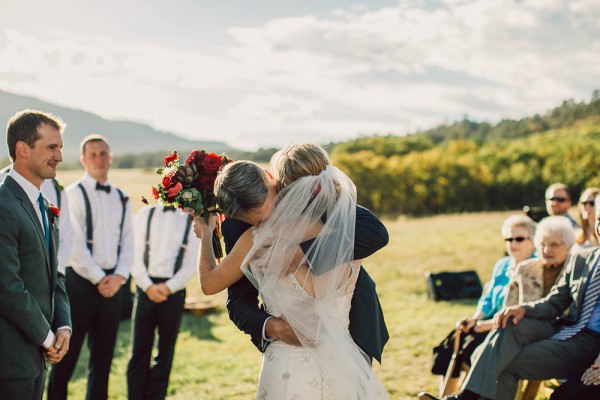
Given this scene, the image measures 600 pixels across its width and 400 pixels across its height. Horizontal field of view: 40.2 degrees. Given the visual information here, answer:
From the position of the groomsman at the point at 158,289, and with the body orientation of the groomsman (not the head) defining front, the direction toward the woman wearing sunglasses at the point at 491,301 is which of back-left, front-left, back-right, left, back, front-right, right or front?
left

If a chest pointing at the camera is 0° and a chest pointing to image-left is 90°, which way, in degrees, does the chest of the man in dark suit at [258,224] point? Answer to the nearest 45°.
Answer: approximately 0°

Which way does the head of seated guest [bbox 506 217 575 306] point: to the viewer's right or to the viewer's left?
to the viewer's left

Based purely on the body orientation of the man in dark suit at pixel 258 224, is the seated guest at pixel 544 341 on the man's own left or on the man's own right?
on the man's own left

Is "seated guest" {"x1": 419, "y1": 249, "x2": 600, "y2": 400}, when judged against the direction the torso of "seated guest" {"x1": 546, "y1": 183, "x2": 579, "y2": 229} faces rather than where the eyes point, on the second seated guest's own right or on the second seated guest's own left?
on the second seated guest's own left

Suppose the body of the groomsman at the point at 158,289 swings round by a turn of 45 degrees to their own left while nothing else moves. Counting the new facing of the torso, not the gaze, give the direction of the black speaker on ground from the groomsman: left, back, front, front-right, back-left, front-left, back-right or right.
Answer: left

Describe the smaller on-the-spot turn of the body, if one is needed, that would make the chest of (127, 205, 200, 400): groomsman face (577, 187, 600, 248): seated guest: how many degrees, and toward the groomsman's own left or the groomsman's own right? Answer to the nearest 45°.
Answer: approximately 90° to the groomsman's own left

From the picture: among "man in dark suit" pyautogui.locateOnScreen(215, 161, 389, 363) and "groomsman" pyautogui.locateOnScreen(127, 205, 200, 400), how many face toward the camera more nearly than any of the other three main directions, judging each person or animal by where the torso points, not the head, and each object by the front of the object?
2

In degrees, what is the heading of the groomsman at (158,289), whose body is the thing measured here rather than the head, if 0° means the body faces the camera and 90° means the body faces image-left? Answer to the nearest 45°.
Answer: approximately 0°

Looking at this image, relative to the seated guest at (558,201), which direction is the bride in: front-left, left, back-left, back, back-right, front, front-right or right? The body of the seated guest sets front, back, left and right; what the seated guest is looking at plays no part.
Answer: front-left
